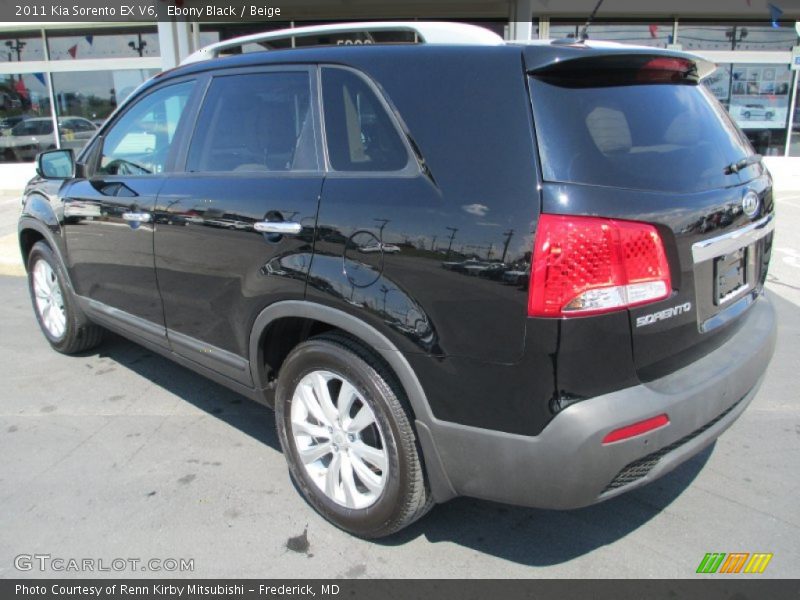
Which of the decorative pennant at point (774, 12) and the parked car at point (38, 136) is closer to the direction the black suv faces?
the parked car

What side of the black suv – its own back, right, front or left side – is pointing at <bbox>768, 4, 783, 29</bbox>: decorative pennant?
right

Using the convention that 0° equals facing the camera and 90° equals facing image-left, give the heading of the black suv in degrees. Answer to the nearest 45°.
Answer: approximately 135°

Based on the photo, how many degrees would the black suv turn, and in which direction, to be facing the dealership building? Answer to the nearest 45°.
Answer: approximately 45° to its right

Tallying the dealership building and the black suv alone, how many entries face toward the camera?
1

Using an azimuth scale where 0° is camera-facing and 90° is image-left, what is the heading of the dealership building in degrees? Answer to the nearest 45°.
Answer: approximately 0°

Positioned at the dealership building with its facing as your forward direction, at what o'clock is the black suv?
The black suv is roughly at 12 o'clock from the dealership building.
